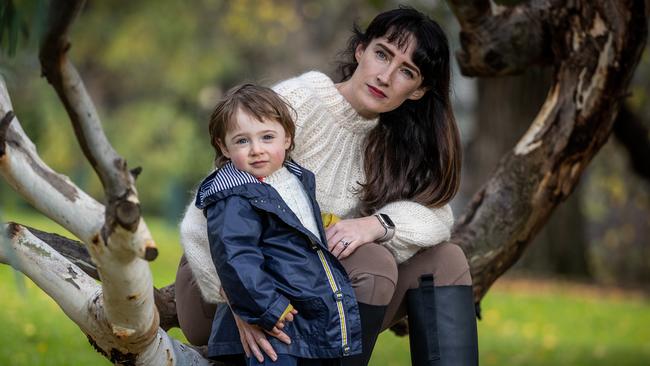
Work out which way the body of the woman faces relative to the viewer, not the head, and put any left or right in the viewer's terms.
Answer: facing the viewer

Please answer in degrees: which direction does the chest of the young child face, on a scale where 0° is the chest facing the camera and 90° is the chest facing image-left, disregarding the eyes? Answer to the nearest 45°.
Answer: approximately 315°

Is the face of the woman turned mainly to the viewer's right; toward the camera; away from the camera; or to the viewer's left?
toward the camera

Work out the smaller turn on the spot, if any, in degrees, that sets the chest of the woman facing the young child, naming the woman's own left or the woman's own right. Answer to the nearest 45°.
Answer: approximately 45° to the woman's own right

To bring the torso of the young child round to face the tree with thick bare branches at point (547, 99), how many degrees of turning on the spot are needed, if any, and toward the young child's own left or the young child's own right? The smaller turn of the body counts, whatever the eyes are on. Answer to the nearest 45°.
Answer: approximately 90° to the young child's own left

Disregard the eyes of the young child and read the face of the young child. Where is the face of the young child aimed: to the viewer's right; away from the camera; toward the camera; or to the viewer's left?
toward the camera

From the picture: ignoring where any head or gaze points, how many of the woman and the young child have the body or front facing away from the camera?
0
